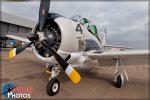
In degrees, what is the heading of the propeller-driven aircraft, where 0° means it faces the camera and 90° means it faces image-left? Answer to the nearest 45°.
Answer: approximately 45°
